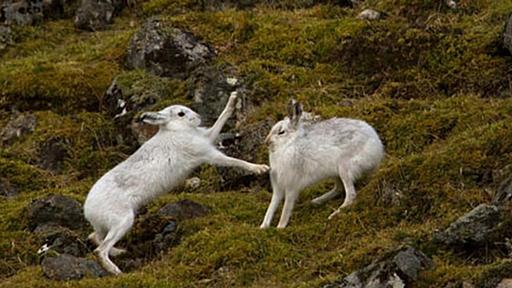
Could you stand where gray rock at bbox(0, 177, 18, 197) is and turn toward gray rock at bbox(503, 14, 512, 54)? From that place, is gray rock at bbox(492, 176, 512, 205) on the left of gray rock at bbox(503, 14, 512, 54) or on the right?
right

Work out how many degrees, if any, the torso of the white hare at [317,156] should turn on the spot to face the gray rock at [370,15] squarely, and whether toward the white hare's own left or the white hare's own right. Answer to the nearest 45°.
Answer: approximately 90° to the white hare's own right

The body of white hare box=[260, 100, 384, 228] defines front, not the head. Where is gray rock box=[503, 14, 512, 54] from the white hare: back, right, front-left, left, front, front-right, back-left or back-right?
back-right

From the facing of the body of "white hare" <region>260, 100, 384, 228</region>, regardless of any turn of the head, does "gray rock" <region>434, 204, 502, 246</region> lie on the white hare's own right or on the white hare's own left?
on the white hare's own left

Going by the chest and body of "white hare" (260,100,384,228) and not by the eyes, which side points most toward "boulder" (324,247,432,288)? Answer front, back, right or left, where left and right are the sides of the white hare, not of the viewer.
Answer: left

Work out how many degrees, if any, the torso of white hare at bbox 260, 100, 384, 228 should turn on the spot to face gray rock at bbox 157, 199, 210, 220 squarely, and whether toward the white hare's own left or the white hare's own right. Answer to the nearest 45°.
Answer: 0° — it already faces it

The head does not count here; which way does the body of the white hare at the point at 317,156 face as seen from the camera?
to the viewer's left
